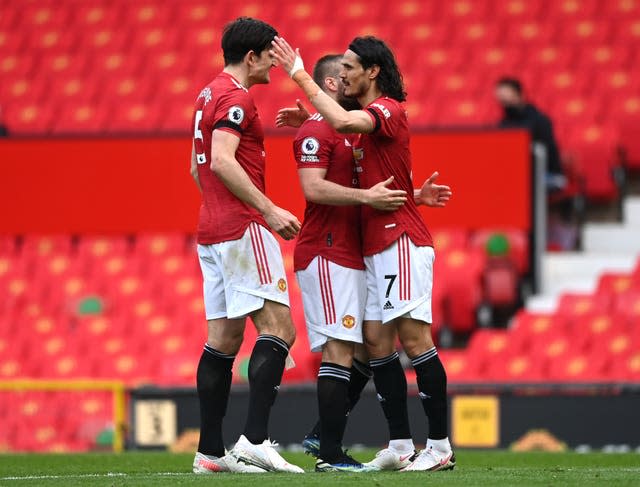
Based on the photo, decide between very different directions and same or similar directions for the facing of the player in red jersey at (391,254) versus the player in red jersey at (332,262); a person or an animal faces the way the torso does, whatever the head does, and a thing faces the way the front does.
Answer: very different directions

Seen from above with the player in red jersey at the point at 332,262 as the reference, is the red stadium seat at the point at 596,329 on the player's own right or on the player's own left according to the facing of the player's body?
on the player's own left

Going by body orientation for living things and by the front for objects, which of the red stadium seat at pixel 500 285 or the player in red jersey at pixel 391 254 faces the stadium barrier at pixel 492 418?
the red stadium seat

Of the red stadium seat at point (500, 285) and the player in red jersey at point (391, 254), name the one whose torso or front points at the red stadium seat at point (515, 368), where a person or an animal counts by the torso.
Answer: the red stadium seat at point (500, 285)

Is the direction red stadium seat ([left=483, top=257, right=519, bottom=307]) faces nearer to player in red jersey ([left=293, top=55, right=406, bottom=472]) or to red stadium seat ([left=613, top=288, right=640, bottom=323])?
the player in red jersey

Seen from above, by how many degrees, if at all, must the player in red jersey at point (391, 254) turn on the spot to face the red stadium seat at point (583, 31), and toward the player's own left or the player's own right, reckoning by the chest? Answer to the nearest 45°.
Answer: approximately 90° to the player's own right

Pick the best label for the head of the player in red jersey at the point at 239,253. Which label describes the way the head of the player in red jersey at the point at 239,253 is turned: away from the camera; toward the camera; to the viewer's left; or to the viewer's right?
to the viewer's right

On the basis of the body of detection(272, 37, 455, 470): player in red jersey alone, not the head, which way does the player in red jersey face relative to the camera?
to the viewer's left
